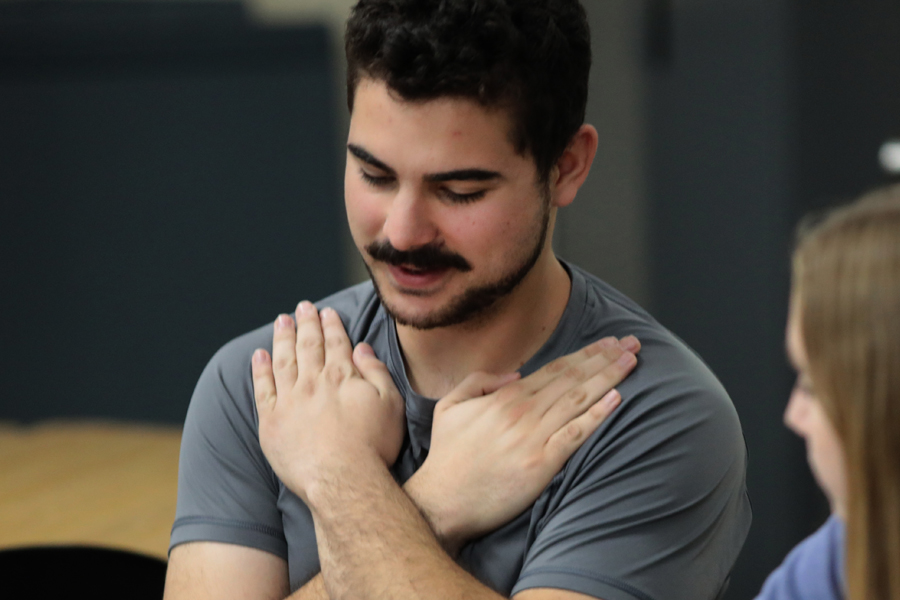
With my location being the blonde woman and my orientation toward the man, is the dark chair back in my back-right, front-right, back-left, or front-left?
front-left

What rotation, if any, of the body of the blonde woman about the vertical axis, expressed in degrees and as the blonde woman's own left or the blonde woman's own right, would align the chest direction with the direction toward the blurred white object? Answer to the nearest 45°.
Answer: approximately 45° to the blonde woman's own right

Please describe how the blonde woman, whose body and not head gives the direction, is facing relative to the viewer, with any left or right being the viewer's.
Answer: facing away from the viewer and to the left of the viewer

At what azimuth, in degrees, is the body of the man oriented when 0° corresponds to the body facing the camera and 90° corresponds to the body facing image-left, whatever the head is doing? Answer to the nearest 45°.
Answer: approximately 45°

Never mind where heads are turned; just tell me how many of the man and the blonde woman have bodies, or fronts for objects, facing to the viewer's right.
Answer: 0

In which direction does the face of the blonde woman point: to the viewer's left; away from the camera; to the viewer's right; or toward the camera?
to the viewer's left

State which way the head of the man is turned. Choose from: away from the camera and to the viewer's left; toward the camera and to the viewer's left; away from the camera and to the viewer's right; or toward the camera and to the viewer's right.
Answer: toward the camera and to the viewer's left

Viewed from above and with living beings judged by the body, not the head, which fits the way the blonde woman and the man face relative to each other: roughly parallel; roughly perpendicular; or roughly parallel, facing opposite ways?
roughly perpendicular

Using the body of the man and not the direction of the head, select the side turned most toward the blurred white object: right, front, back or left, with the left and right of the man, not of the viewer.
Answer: back
